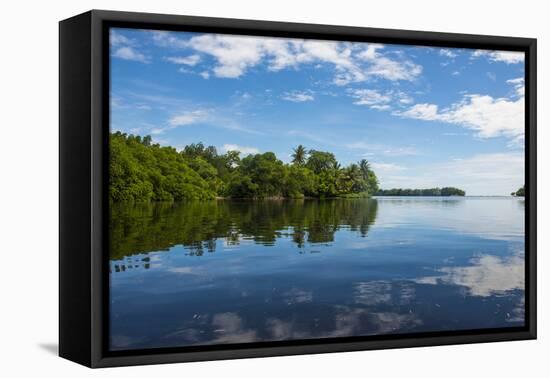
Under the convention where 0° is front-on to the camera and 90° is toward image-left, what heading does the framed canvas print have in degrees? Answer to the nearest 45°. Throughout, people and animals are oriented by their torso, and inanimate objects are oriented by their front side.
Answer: approximately 315°
